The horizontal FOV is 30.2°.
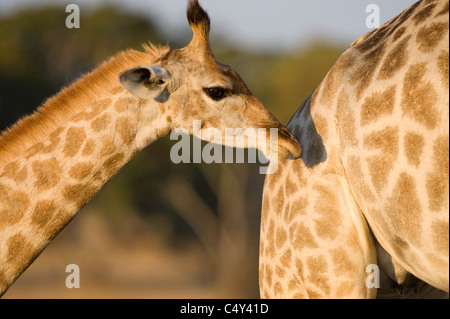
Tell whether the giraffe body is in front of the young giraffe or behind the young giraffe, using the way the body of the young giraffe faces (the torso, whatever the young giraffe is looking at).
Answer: in front

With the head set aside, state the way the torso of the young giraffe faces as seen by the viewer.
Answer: to the viewer's right
